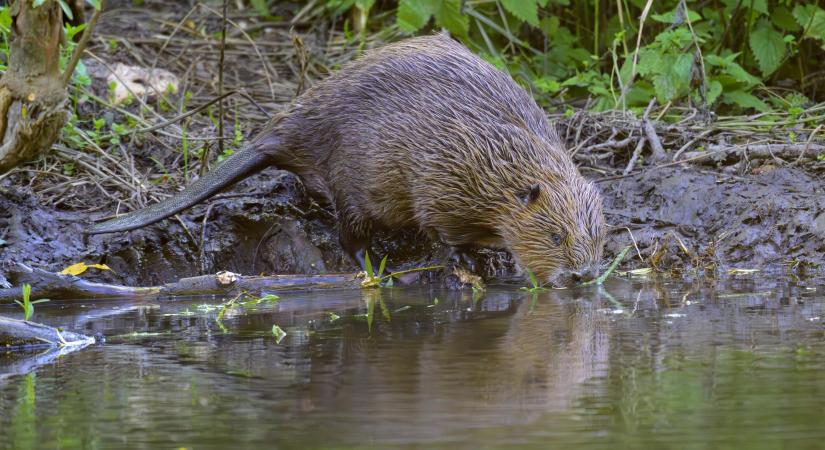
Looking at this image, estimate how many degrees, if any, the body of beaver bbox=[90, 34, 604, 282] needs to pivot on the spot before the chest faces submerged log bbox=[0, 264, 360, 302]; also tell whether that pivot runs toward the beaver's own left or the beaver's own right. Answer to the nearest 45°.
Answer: approximately 180°

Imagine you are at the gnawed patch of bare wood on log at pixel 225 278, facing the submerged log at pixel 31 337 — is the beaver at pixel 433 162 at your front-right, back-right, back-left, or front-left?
back-left

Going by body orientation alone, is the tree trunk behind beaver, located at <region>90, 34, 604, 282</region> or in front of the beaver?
behind

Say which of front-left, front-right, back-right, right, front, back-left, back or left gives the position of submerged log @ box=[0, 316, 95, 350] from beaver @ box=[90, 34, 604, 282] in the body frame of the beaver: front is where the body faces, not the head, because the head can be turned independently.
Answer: back-right

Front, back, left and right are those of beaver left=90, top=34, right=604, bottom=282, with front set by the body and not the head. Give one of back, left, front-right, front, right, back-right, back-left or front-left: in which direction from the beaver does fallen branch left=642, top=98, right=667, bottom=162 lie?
front-left

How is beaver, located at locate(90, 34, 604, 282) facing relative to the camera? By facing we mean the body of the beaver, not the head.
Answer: to the viewer's right

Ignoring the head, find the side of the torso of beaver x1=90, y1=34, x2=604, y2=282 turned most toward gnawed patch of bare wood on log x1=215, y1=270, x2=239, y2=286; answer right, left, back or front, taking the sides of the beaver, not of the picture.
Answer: back
